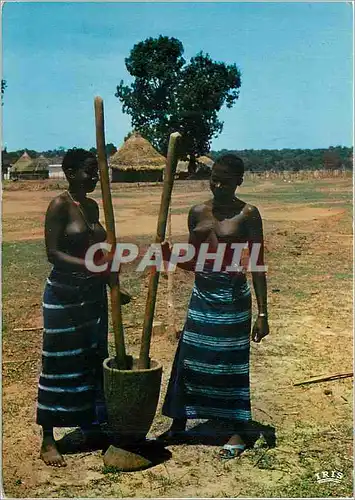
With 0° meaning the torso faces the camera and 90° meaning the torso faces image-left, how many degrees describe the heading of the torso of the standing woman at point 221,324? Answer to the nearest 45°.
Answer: approximately 45°

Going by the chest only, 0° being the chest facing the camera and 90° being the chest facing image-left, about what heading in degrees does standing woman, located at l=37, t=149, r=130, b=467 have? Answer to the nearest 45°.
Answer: approximately 315°

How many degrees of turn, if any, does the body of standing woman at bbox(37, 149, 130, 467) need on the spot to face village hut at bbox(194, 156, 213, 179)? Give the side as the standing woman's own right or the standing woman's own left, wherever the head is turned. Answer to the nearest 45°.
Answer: approximately 90° to the standing woman's own left

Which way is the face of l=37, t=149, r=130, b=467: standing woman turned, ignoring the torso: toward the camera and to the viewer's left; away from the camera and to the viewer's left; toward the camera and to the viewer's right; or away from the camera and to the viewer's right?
toward the camera and to the viewer's right

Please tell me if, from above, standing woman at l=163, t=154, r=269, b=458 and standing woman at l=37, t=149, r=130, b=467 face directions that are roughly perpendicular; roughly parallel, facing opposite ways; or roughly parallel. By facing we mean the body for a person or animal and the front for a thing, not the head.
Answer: roughly perpendicular

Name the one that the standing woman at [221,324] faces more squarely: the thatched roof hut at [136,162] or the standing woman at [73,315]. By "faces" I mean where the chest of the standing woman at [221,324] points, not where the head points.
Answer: the standing woman

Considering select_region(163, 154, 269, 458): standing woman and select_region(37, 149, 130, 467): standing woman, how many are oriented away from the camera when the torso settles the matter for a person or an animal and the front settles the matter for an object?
0

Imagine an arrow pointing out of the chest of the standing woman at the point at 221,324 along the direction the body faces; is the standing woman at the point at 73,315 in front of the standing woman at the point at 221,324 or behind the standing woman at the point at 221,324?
in front

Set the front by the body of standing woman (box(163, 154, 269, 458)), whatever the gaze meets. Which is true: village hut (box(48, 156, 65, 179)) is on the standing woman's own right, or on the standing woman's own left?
on the standing woman's own right
